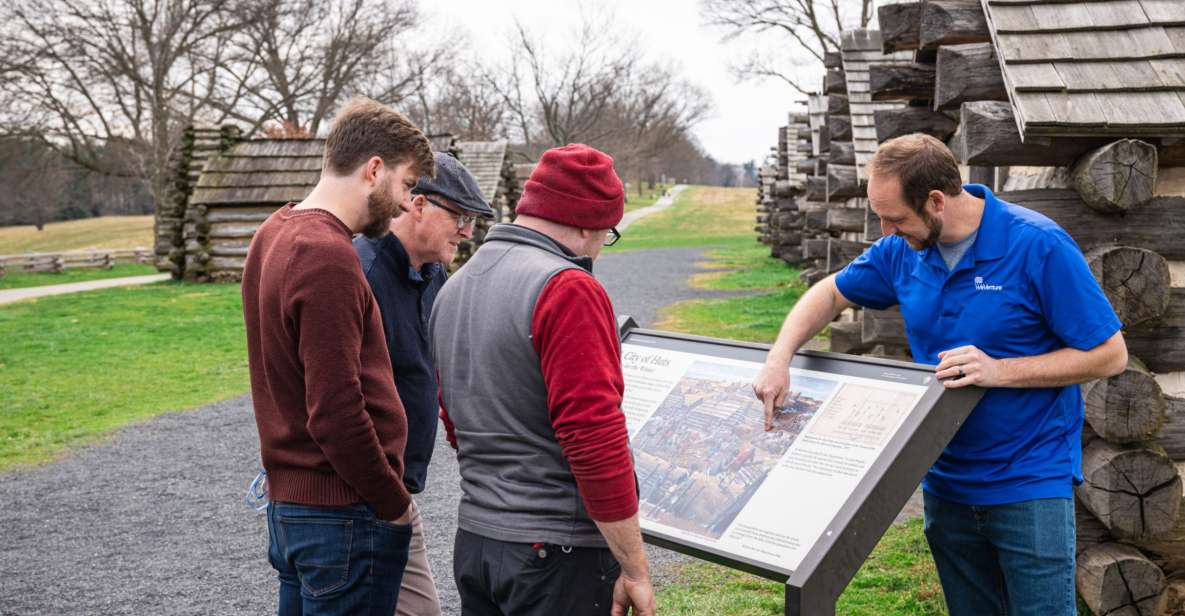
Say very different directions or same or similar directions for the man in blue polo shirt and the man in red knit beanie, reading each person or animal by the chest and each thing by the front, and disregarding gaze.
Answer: very different directions

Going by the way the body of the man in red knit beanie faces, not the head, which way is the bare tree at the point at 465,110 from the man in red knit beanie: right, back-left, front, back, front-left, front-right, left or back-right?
front-left

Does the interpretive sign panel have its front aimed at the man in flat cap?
no

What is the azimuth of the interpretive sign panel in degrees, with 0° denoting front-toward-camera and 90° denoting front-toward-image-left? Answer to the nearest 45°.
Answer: approximately 45°

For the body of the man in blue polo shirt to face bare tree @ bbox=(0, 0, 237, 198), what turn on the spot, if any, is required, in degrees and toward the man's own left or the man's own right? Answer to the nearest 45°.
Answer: approximately 90° to the man's own right

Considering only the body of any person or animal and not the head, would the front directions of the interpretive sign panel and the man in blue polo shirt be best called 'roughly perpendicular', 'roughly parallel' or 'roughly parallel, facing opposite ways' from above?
roughly parallel

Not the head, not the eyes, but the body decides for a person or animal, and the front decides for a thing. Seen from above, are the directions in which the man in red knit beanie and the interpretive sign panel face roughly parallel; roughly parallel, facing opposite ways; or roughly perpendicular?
roughly parallel, facing opposite ways

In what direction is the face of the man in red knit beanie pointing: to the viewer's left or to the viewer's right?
to the viewer's right

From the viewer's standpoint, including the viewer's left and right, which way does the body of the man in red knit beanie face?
facing away from the viewer and to the right of the viewer

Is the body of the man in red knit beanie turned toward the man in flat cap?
no

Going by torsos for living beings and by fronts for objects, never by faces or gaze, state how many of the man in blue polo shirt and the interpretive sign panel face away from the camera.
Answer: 0

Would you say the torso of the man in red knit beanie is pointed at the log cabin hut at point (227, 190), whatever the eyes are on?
no

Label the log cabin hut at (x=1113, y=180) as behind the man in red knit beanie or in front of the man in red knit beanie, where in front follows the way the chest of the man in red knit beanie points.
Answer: in front

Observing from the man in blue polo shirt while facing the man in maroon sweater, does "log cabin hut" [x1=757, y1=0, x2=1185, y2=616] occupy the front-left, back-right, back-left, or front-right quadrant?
back-right

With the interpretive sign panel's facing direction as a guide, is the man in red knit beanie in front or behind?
in front

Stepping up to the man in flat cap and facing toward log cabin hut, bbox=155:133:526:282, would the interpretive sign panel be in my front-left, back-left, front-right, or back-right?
back-right

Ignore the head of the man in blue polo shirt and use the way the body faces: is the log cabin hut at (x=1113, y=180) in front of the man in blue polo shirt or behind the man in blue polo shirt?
behind

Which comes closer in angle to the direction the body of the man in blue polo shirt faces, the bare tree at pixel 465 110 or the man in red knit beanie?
the man in red knit beanie

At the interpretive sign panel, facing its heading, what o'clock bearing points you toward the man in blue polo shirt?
The man in blue polo shirt is roughly at 7 o'clock from the interpretive sign panel.
